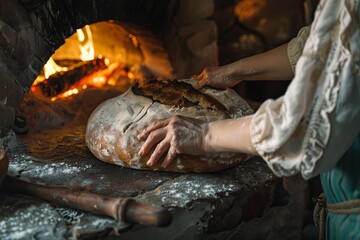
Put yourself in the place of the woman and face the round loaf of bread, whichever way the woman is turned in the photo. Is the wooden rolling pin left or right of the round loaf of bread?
left

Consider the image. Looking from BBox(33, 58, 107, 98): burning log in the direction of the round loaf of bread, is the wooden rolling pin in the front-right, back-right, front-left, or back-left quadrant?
front-right

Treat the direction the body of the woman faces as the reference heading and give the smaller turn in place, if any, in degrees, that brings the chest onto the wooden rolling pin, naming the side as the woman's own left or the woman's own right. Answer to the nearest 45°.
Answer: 0° — they already face it

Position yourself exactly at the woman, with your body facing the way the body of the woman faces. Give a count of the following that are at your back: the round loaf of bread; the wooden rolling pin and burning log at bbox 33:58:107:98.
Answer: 0

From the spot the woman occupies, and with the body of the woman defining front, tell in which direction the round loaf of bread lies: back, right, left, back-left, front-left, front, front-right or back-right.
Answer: front-right

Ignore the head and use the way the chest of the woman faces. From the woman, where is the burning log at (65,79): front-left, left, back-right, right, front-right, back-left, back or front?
front-right

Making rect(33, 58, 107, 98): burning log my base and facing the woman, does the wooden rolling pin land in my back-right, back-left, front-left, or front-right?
front-right

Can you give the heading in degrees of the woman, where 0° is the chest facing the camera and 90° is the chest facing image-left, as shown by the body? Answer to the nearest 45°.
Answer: approximately 90°

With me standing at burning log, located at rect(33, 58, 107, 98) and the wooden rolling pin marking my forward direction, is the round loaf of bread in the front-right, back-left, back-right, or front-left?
front-left
